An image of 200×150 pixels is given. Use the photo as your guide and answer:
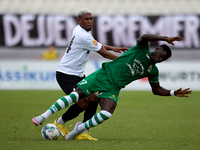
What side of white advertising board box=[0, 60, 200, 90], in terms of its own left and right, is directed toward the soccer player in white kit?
front

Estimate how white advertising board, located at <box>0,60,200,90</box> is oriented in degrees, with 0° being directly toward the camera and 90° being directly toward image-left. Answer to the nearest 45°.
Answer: approximately 0°

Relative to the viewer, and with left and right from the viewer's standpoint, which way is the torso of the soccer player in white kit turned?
facing to the right of the viewer

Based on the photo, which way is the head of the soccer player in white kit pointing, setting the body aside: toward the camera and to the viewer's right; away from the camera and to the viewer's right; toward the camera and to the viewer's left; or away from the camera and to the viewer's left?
toward the camera and to the viewer's right

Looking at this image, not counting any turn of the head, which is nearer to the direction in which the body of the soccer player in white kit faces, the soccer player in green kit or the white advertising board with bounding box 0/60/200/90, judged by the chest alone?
the soccer player in green kit
